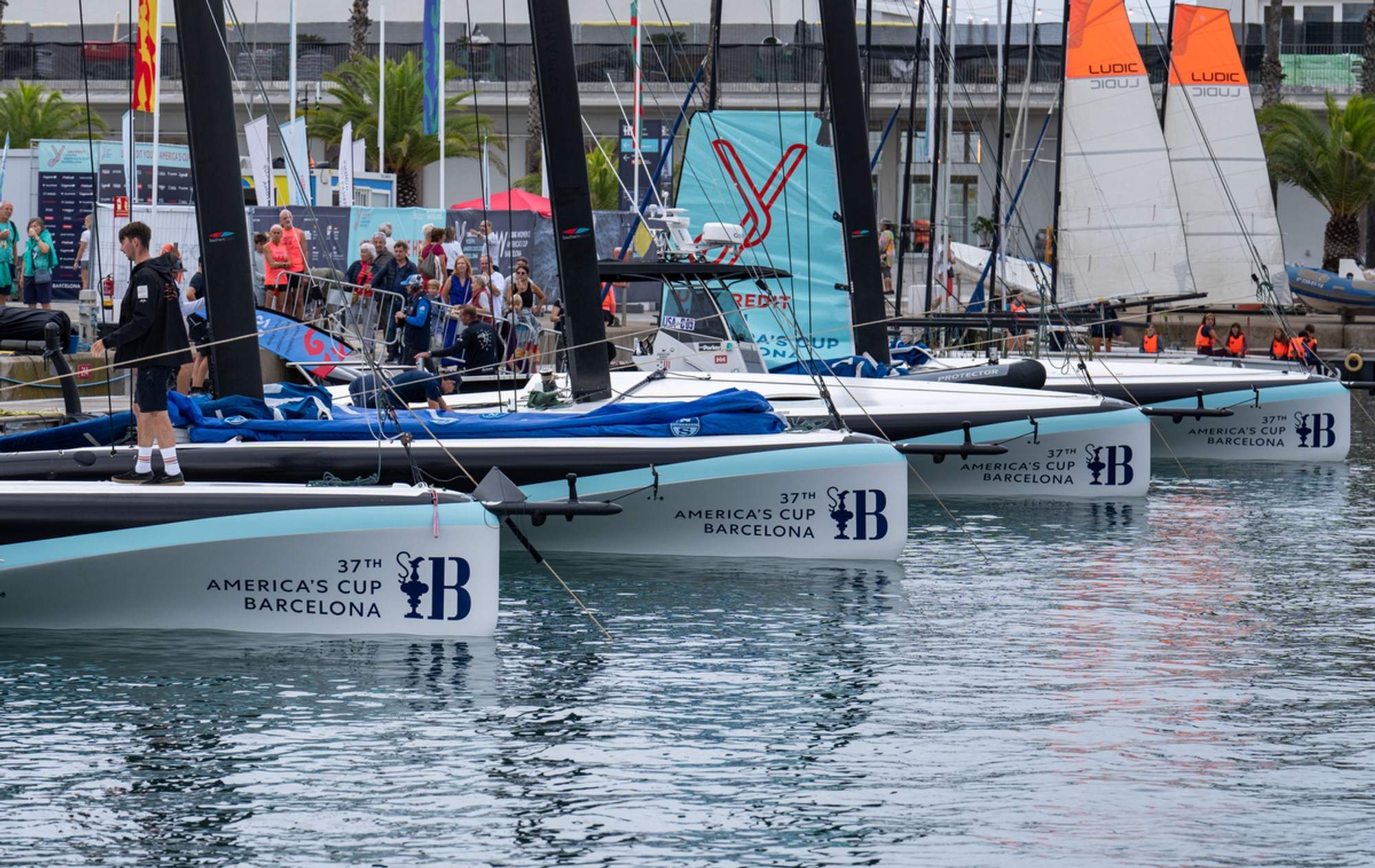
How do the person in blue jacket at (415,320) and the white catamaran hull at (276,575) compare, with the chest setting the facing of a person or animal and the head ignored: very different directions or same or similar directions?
very different directions

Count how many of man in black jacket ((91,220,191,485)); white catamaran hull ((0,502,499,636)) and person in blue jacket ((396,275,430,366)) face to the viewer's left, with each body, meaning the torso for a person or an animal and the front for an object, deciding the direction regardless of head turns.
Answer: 2

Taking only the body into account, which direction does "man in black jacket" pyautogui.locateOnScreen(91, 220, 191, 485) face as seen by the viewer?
to the viewer's left

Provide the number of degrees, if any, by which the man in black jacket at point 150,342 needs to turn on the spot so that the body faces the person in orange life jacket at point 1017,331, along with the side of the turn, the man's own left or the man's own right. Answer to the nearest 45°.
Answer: approximately 135° to the man's own right

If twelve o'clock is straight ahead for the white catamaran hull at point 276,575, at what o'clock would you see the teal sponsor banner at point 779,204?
The teal sponsor banner is roughly at 10 o'clock from the white catamaran hull.

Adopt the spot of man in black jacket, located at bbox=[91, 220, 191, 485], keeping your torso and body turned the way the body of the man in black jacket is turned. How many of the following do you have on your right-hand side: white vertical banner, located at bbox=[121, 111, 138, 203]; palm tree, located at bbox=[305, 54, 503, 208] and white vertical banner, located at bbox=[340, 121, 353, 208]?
3

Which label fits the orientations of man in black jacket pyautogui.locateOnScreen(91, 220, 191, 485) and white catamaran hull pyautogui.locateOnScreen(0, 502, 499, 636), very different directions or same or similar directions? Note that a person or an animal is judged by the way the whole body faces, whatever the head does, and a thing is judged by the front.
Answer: very different directions

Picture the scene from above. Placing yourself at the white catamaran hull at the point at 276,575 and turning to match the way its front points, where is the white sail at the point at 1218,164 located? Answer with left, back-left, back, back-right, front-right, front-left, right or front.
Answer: front-left

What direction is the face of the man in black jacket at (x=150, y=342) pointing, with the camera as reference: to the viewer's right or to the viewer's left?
to the viewer's left

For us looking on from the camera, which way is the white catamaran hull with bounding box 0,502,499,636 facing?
facing to the right of the viewer

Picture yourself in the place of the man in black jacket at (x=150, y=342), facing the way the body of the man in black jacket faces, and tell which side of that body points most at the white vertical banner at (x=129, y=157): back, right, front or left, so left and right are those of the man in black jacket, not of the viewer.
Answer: right
